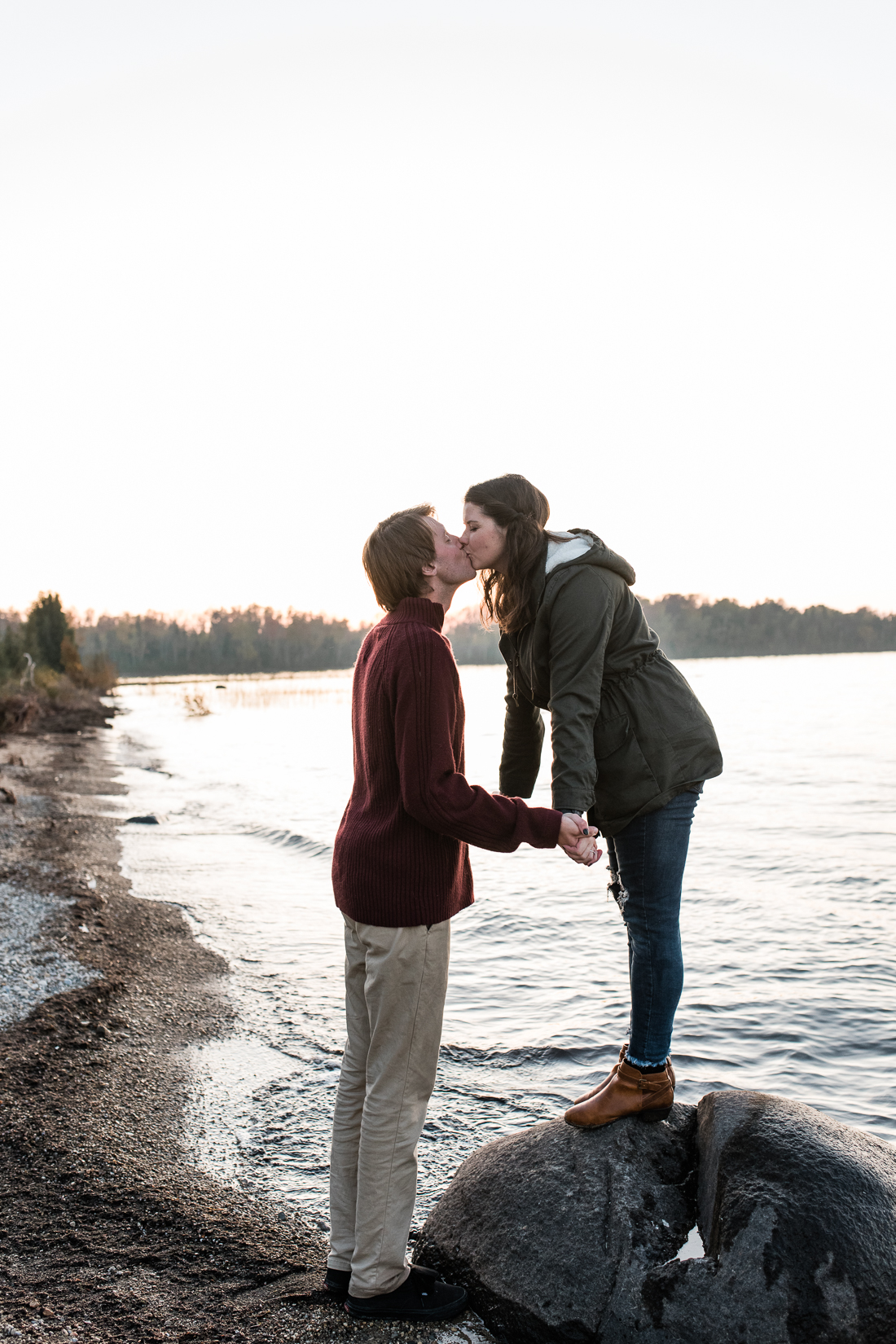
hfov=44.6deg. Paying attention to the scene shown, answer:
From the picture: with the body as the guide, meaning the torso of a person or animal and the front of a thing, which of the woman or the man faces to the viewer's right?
the man

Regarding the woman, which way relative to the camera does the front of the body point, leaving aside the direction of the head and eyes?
to the viewer's left

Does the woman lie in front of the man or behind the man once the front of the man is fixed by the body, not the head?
in front

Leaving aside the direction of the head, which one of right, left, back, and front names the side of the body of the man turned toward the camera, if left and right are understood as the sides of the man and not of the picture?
right

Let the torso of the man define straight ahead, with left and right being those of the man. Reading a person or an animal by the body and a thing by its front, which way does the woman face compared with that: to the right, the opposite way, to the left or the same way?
the opposite way

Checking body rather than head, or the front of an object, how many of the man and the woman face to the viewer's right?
1
